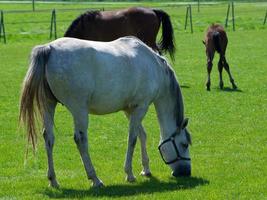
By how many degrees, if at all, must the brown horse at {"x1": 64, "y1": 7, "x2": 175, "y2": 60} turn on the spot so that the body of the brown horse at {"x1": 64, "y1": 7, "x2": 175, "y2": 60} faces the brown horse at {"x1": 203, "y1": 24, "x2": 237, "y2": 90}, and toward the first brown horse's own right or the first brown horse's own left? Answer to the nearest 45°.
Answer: approximately 180°

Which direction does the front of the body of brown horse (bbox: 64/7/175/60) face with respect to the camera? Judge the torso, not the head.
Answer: to the viewer's left

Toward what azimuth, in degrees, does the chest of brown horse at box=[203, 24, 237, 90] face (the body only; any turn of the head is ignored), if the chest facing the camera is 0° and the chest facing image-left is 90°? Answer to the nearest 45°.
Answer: approximately 180°

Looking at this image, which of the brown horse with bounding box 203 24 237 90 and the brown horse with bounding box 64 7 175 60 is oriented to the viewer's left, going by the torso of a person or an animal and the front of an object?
the brown horse with bounding box 64 7 175 60

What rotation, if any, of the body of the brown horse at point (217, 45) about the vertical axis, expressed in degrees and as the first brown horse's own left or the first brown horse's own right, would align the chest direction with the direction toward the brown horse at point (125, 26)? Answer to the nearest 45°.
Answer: approximately 90° to the first brown horse's own left

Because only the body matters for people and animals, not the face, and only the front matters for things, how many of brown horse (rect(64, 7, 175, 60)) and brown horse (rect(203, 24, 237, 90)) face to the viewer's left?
1

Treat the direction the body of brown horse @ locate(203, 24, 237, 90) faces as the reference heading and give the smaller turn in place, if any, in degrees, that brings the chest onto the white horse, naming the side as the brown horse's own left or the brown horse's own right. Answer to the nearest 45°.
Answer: approximately 180°

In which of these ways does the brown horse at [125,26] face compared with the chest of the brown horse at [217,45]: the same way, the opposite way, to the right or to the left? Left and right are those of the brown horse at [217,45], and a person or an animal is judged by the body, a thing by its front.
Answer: to the left

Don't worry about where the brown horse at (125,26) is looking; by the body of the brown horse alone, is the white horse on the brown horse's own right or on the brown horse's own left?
on the brown horse's own left
